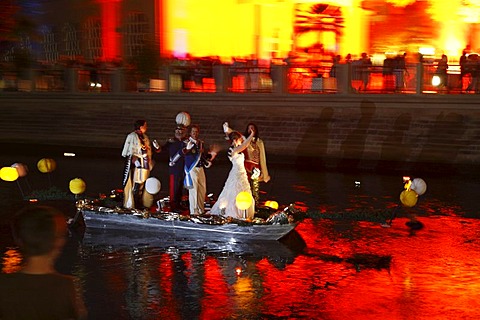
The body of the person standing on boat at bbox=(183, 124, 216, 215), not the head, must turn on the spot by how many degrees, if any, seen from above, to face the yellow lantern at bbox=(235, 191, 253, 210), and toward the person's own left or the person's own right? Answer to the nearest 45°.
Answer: approximately 90° to the person's own left

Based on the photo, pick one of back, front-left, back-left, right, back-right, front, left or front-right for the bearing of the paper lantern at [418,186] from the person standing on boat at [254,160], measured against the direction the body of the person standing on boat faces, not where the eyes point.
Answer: back-left

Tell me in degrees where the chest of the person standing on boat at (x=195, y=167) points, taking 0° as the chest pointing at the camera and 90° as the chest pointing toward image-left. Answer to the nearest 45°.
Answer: approximately 315°

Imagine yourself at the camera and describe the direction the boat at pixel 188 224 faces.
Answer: facing to the right of the viewer

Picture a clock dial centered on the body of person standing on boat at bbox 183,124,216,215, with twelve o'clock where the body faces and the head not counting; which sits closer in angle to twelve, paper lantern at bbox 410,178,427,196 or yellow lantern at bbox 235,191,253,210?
the yellow lantern

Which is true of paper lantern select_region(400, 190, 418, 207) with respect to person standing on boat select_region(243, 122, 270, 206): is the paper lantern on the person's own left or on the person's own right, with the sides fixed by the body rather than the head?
on the person's own left

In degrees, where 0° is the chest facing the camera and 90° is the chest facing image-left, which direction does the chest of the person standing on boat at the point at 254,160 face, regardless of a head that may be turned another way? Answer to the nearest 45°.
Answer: approximately 45°

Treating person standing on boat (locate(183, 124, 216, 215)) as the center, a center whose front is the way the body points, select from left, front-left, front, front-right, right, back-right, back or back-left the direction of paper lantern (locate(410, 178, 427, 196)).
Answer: front-left
